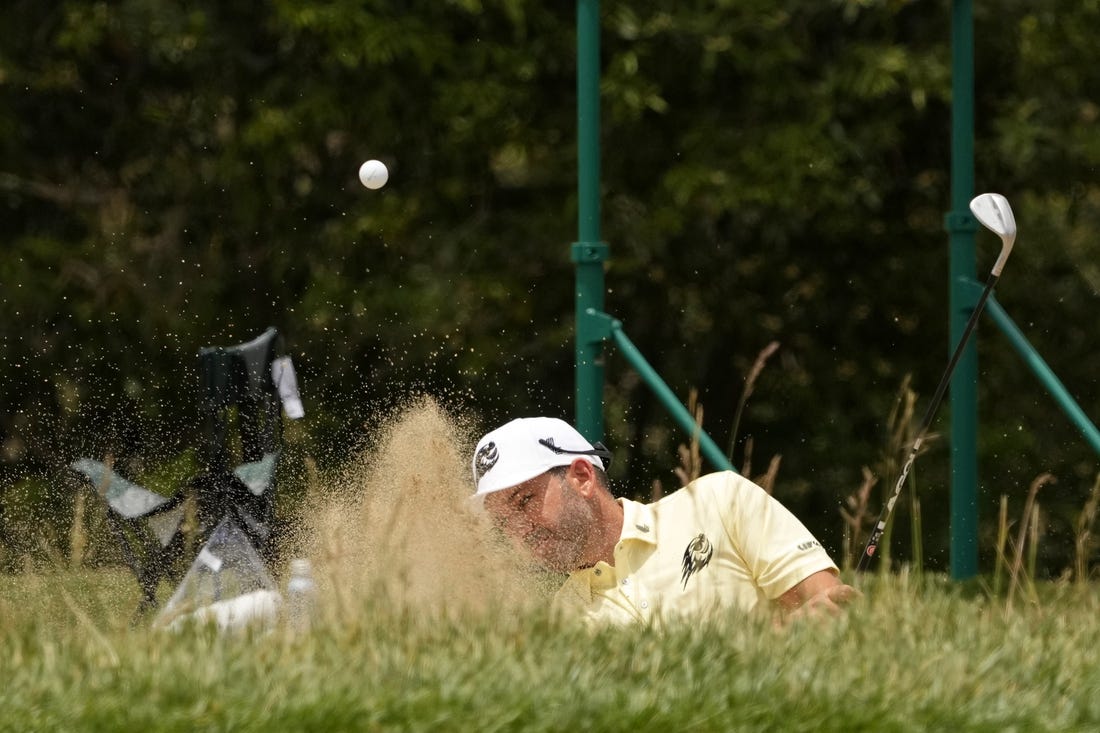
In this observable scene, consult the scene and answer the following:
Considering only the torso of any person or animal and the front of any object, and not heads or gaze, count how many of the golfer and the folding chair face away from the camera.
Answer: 0

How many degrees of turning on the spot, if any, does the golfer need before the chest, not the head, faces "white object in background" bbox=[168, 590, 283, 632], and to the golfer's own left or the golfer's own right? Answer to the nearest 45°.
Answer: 0° — they already face it

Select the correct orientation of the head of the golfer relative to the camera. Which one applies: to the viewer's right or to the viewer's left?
to the viewer's left

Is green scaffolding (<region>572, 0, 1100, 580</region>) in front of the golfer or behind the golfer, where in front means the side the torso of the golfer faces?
behind

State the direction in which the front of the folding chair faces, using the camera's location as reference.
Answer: facing the viewer and to the left of the viewer

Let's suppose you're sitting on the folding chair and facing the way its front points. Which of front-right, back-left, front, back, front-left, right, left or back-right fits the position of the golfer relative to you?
left

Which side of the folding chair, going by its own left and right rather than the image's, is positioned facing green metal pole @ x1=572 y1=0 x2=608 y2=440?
back

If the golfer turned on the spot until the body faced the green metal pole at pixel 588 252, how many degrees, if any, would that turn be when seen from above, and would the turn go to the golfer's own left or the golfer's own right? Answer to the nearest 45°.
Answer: approximately 135° to the golfer's own right

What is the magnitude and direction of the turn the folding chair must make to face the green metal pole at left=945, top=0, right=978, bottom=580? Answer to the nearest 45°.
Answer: approximately 135° to its left

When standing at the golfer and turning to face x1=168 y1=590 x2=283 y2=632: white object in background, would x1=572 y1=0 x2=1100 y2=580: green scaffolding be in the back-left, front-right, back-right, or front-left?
back-right

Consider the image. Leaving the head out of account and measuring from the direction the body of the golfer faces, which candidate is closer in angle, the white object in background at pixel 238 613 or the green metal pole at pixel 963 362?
the white object in background

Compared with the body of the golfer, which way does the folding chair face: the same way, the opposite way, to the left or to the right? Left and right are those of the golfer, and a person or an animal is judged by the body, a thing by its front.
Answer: the same way
